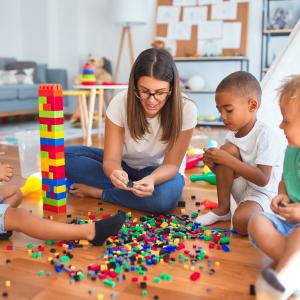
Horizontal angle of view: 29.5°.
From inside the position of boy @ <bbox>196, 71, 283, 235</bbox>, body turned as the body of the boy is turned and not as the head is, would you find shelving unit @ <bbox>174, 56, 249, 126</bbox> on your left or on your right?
on your right

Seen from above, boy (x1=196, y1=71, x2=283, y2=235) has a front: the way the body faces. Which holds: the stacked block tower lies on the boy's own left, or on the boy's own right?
on the boy's own right

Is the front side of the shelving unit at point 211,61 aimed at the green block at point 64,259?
yes

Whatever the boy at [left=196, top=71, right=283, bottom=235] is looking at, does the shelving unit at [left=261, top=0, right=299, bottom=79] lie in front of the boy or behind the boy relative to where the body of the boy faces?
behind

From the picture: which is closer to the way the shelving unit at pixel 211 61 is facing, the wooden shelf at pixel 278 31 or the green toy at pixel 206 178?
the green toy

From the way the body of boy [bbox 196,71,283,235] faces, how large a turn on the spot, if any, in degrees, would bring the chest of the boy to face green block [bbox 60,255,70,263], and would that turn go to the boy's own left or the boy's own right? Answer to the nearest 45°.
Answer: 0° — they already face it

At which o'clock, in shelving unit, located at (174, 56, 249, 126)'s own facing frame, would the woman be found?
The woman is roughly at 12 o'clock from the shelving unit.

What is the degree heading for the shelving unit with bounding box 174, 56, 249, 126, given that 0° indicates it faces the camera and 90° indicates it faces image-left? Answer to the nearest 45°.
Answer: approximately 0°

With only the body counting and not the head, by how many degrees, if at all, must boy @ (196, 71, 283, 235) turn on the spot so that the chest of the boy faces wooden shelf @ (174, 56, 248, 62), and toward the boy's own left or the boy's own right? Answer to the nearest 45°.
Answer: approximately 135° to the boy's own right

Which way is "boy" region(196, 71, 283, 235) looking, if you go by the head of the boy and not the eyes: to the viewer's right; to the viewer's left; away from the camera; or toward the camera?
to the viewer's left

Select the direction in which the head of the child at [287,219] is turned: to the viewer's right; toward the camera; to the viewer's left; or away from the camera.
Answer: to the viewer's left

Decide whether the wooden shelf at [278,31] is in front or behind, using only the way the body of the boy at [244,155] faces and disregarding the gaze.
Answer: behind
